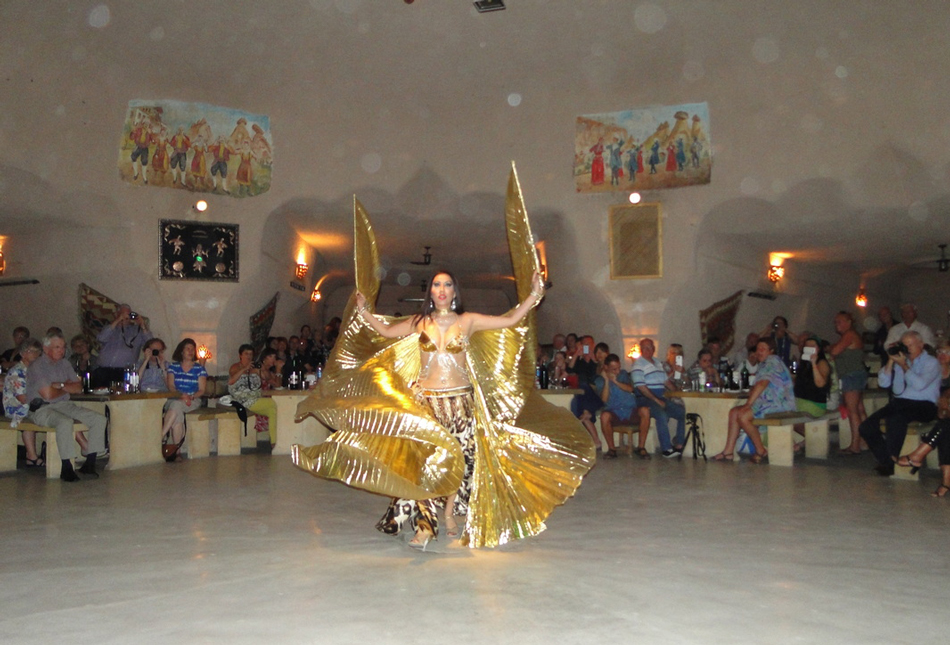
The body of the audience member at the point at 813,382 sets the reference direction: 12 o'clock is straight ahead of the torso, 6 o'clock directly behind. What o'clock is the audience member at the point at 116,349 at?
the audience member at the point at 116,349 is roughly at 1 o'clock from the audience member at the point at 813,382.

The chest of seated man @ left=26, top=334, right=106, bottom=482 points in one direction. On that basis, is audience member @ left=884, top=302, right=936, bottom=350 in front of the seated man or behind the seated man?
in front

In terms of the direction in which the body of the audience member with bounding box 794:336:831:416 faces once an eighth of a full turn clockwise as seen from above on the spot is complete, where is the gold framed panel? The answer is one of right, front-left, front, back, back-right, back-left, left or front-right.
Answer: front-right

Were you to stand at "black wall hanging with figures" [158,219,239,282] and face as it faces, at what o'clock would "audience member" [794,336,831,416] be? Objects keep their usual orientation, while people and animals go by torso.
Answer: The audience member is roughly at 10 o'clock from the black wall hanging with figures.

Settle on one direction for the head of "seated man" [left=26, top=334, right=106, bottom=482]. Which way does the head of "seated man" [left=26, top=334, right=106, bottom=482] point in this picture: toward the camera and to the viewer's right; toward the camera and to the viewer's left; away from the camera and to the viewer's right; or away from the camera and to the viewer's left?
toward the camera and to the viewer's right

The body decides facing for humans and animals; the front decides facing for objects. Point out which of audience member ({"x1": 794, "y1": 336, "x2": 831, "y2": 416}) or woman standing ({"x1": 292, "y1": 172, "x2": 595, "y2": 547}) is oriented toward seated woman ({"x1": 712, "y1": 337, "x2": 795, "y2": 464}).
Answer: the audience member

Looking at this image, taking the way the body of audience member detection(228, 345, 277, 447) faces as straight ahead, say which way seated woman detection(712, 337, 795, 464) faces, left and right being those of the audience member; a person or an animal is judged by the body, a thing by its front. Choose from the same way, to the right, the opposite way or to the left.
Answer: the opposite way

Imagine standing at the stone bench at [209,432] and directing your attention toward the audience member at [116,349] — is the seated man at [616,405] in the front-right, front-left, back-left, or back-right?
back-right

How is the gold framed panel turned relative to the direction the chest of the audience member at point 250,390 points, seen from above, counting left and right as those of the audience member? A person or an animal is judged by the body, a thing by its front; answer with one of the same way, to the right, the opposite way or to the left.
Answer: to the right

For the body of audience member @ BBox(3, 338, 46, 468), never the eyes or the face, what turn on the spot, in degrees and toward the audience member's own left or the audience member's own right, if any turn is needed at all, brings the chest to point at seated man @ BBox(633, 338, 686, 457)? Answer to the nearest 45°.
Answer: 0° — they already face them
